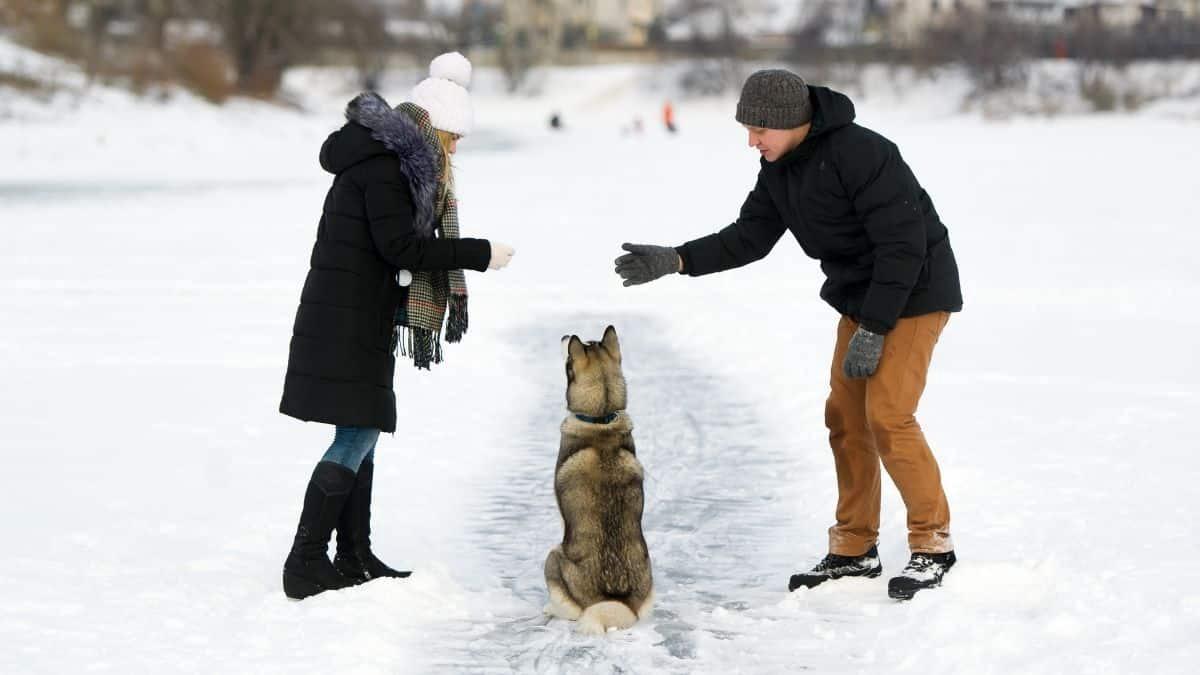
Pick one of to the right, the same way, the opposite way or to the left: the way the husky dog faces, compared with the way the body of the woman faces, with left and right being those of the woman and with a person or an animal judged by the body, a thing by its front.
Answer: to the left

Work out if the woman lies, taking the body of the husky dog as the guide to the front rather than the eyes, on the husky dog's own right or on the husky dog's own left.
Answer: on the husky dog's own left

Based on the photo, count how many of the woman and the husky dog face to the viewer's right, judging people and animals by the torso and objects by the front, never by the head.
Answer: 1

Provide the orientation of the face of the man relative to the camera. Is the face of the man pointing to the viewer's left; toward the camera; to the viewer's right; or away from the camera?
to the viewer's left

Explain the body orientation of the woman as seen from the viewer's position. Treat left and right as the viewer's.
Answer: facing to the right of the viewer

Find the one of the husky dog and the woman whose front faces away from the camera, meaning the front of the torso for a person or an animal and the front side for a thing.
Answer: the husky dog

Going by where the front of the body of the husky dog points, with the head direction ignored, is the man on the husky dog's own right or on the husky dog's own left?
on the husky dog's own right

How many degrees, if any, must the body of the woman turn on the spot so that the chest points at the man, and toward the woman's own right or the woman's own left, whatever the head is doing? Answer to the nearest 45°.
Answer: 0° — they already face them

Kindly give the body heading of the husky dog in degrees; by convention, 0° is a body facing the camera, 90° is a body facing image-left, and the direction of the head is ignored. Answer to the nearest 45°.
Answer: approximately 180°
